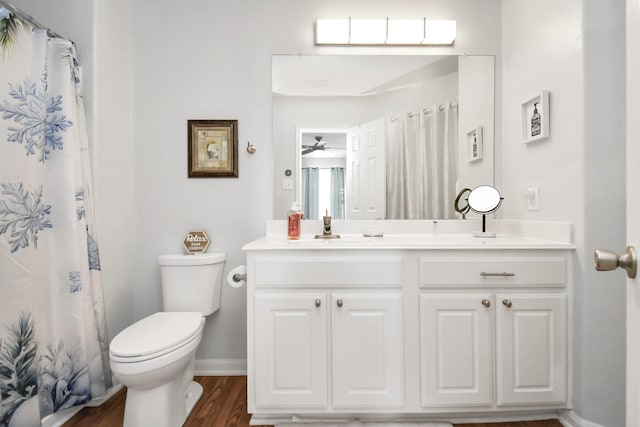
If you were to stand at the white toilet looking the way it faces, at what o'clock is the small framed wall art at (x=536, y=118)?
The small framed wall art is roughly at 8 o'clock from the white toilet.

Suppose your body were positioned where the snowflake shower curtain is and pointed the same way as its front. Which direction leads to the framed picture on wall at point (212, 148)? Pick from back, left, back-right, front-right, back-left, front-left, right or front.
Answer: front-left

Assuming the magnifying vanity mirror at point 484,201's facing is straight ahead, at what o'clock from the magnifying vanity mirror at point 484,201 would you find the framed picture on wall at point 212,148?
The framed picture on wall is roughly at 2 o'clock from the magnifying vanity mirror.

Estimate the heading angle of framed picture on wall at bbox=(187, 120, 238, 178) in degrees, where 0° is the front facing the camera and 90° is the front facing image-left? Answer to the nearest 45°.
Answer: approximately 0°

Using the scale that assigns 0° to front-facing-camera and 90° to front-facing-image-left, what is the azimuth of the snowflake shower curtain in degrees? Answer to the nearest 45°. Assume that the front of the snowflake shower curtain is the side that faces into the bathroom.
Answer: approximately 315°
